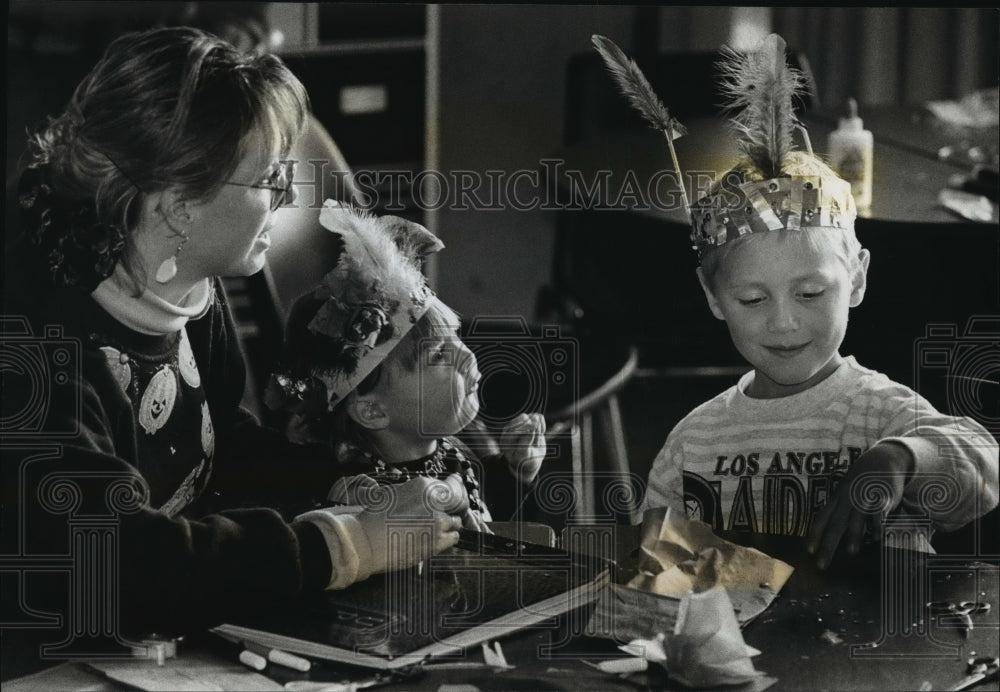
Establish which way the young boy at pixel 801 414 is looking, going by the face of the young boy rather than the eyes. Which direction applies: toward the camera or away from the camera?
toward the camera

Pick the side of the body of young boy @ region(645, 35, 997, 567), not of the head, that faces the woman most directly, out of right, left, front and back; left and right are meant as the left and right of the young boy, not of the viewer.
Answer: right

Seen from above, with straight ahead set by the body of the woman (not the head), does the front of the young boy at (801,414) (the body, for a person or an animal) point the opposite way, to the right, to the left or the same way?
to the right

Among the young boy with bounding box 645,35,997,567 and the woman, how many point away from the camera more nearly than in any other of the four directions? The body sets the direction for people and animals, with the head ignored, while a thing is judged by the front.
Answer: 0

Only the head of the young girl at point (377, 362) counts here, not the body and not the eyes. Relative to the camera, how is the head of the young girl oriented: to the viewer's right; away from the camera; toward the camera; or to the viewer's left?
to the viewer's right

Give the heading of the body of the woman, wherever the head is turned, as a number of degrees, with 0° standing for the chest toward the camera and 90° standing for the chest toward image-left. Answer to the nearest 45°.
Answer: approximately 315°

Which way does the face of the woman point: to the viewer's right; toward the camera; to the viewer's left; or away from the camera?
to the viewer's right

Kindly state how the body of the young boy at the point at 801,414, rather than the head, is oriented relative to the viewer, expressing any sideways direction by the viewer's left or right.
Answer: facing the viewer
